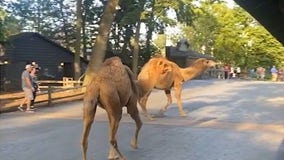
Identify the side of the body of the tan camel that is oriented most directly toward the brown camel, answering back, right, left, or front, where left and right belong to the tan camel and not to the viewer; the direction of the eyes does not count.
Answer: right

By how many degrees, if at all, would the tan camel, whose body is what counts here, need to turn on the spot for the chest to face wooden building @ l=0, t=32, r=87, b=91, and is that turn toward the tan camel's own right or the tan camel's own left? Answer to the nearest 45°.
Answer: approximately 135° to the tan camel's own left

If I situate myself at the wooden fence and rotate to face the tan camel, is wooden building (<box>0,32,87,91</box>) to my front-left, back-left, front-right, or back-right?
back-left

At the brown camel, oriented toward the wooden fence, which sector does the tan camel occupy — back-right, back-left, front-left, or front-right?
front-right

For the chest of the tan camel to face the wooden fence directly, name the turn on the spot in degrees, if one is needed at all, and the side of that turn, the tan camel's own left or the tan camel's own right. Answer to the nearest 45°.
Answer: approximately 135° to the tan camel's own left

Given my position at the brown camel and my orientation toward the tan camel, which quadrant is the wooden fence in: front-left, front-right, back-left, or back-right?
front-left

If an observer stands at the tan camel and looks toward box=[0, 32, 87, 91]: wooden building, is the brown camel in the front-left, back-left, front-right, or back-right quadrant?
back-left

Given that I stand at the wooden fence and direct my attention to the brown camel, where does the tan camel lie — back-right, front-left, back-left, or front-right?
front-left

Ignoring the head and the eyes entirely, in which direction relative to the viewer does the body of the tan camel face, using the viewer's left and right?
facing to the right of the viewer
